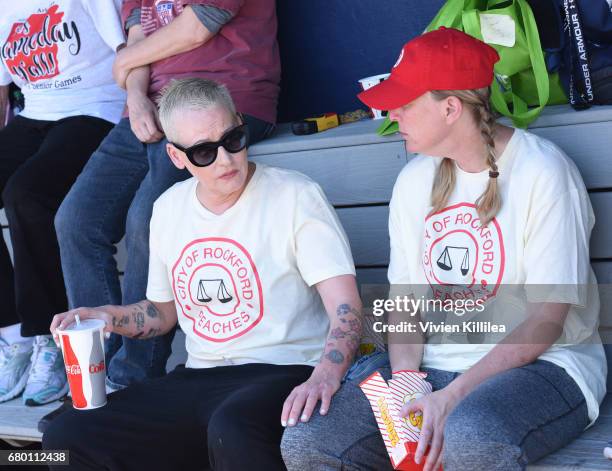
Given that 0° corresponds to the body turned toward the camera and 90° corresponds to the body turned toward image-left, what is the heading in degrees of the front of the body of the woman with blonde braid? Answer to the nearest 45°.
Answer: approximately 45°

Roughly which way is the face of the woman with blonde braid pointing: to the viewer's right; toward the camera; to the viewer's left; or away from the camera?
to the viewer's left

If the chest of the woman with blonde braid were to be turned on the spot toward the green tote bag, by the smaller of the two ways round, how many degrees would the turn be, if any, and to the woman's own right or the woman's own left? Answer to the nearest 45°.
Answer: approximately 135° to the woman's own right
